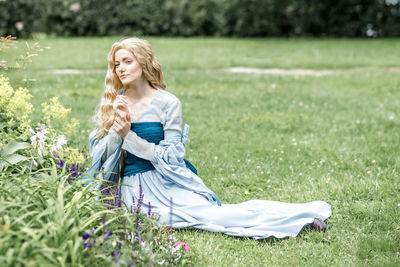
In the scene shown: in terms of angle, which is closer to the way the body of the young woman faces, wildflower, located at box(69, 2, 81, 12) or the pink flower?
the pink flower

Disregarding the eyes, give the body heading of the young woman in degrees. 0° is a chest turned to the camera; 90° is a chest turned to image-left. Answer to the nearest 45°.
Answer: approximately 45°

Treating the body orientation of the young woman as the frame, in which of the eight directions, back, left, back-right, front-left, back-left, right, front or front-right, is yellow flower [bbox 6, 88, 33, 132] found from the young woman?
front-right

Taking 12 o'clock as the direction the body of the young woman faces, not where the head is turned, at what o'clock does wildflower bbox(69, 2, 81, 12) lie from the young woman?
The wildflower is roughly at 4 o'clock from the young woman.

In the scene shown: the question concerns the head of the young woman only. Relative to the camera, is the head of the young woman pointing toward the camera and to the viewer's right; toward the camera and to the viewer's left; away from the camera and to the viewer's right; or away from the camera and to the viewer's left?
toward the camera and to the viewer's left

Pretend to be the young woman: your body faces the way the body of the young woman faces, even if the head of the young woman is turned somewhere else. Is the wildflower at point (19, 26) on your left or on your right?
on your right

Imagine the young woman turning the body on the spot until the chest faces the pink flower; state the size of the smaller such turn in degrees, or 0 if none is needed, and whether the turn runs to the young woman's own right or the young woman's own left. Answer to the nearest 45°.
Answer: approximately 45° to the young woman's own left

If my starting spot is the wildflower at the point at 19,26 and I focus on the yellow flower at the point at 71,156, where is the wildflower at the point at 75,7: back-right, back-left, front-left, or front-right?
back-left
